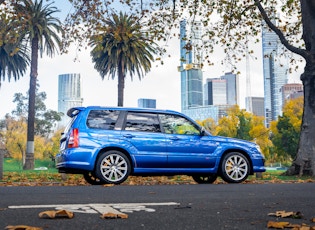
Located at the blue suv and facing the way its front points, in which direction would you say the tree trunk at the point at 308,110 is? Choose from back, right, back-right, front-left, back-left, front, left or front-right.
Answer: front-left

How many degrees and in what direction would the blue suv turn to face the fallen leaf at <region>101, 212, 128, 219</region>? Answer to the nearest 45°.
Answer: approximately 90° to its right

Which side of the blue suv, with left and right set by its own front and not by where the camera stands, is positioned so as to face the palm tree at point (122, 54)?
left

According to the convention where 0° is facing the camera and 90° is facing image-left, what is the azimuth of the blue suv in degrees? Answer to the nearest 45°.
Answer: approximately 270°

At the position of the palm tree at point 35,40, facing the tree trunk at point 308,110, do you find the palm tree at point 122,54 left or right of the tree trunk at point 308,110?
left

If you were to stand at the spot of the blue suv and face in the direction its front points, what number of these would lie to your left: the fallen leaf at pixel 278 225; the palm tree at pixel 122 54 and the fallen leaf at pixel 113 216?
1

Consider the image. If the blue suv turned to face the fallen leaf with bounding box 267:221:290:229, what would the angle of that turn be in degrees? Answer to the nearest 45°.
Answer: approximately 90° to its right

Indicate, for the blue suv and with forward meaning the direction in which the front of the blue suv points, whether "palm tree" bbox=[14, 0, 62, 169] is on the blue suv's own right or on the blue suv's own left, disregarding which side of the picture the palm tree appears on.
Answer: on the blue suv's own left
